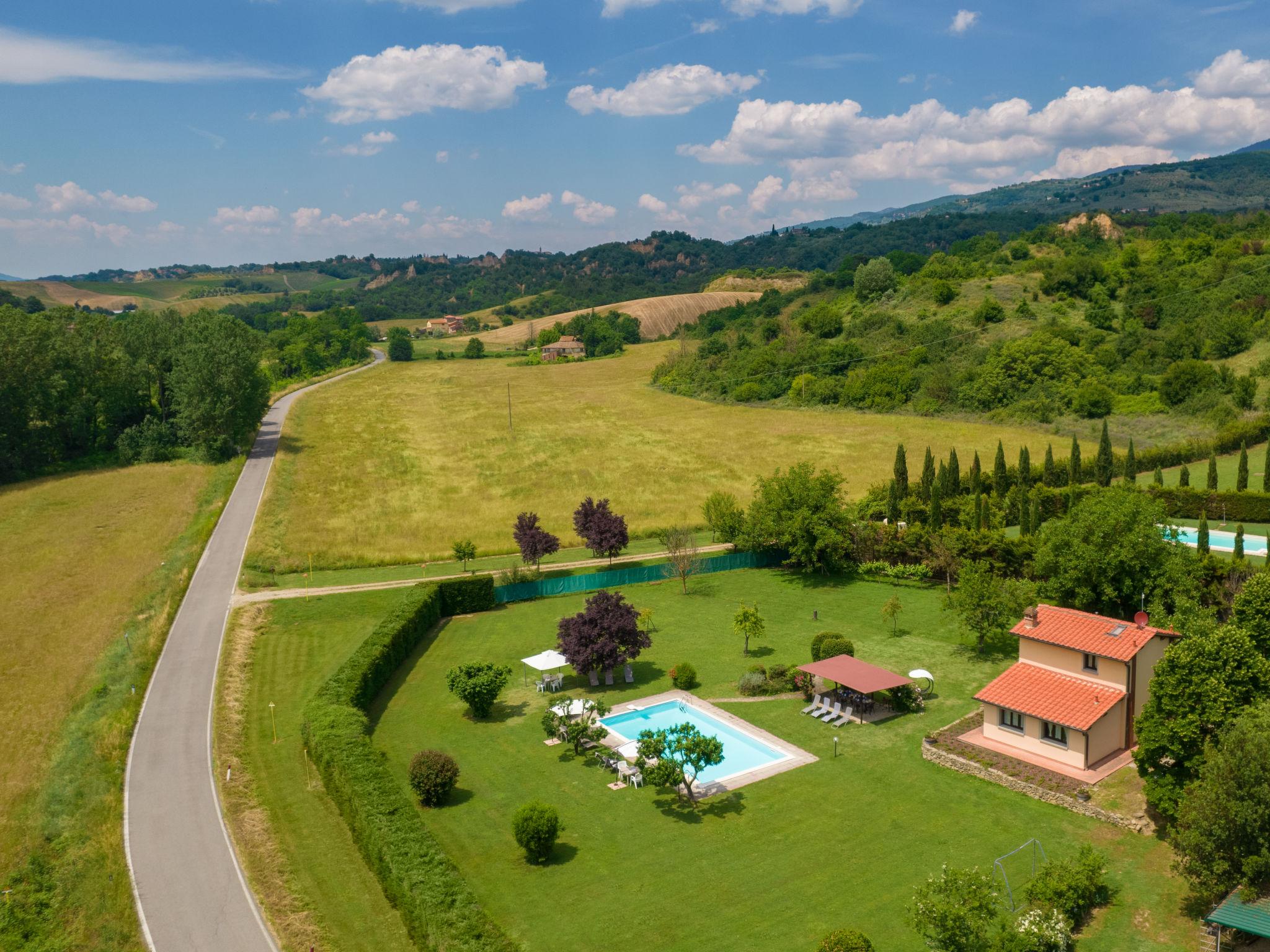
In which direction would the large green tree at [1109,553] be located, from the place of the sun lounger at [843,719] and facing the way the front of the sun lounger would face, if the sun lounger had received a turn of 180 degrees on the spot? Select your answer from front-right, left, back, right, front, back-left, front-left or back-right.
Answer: front

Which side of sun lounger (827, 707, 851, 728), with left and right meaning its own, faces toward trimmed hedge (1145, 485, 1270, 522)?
back

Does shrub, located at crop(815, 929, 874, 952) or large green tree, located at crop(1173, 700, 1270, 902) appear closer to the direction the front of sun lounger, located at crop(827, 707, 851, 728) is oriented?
the shrub

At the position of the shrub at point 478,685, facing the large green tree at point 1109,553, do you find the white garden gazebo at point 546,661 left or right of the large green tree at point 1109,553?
left

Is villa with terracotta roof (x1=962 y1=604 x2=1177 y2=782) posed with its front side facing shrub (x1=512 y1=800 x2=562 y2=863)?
yes

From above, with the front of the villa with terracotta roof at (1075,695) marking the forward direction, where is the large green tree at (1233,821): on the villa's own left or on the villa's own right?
on the villa's own left

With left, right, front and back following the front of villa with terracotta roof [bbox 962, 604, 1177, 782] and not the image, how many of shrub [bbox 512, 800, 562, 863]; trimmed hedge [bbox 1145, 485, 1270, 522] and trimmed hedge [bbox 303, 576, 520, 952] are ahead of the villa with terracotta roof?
2

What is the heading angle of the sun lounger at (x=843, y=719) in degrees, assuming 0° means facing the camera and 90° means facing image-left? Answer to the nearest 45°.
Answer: approximately 45°
